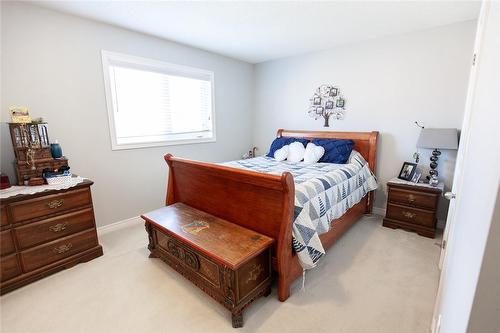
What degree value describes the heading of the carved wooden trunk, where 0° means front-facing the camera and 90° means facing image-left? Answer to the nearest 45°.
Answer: approximately 45°

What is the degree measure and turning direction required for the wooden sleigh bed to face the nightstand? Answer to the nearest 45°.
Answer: approximately 180°

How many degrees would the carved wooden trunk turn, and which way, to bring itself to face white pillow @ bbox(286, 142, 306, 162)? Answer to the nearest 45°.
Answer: approximately 180°

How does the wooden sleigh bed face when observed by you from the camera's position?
facing the viewer and to the left of the viewer

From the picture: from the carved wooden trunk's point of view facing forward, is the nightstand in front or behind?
behind

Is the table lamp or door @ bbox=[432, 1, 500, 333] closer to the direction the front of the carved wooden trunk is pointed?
the door

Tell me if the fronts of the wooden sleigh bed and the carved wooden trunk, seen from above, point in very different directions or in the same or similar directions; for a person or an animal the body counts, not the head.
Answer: same or similar directions

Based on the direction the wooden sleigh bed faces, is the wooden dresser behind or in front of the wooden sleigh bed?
in front

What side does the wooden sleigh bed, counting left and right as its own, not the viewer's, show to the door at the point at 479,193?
left
